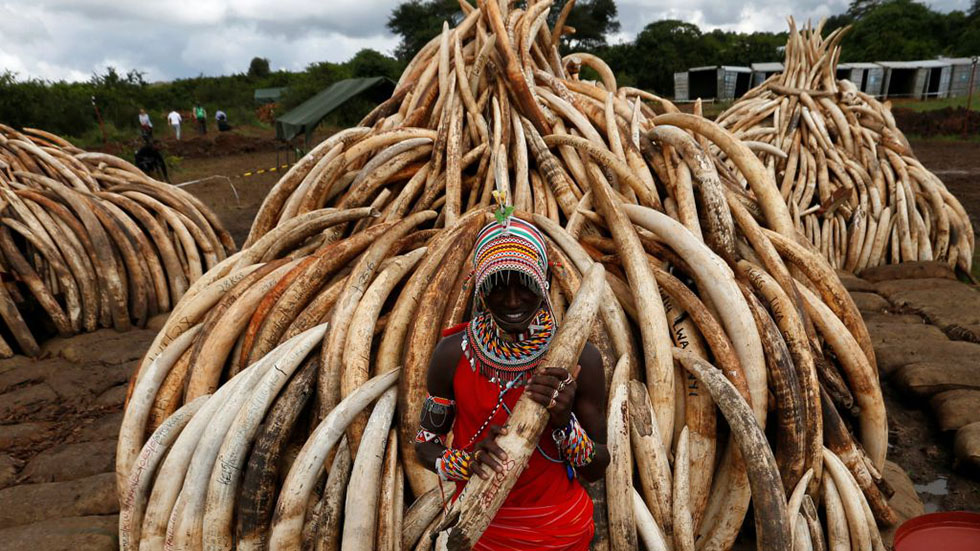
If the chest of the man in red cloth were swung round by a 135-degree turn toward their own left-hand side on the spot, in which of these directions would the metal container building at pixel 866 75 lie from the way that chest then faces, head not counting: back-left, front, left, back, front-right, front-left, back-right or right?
front

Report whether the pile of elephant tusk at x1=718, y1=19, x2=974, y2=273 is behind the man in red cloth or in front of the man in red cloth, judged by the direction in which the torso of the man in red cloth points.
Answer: behind

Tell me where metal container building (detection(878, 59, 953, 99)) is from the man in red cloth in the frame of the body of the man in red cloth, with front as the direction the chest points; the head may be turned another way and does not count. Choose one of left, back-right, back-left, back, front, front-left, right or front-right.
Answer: back-left

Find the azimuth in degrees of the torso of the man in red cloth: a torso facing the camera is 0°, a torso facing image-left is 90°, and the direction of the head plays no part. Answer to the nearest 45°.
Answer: approximately 0°

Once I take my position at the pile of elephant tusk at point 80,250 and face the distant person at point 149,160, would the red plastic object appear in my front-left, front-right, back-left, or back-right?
back-right

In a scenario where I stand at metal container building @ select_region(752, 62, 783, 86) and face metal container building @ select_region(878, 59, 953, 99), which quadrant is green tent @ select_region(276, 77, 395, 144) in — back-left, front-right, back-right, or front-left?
back-right

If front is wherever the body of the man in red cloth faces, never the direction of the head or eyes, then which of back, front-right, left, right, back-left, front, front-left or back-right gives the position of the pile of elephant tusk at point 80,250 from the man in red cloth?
back-right

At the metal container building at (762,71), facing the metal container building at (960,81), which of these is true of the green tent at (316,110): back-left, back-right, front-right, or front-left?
back-right

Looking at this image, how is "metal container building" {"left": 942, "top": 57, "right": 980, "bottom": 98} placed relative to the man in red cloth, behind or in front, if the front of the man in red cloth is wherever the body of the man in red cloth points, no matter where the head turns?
behind
